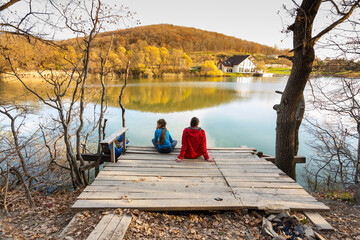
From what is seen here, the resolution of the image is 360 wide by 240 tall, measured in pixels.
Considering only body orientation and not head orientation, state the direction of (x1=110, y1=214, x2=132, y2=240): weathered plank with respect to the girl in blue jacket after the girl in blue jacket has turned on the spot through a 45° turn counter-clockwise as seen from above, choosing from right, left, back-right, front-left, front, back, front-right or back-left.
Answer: back-left

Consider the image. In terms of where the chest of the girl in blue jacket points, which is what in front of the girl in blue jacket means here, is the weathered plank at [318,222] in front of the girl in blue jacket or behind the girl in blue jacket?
behind

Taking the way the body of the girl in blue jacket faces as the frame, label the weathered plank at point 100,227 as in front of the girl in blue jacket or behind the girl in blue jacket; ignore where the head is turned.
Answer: behind

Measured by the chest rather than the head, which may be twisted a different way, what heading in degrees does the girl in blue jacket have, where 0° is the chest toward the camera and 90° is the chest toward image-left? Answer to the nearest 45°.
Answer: approximately 180°

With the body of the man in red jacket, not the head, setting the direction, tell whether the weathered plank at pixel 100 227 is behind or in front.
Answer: behind

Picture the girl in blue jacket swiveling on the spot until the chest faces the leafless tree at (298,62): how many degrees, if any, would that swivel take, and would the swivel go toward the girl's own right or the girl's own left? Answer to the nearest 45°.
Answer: approximately 90° to the girl's own right

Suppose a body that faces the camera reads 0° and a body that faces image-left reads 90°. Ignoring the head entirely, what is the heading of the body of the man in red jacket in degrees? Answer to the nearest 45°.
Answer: approximately 180°

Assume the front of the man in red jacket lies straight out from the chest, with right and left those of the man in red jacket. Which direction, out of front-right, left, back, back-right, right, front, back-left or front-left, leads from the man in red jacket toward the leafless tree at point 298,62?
right

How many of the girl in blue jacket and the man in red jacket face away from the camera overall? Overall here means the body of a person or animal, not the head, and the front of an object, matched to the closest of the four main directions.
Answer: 2
